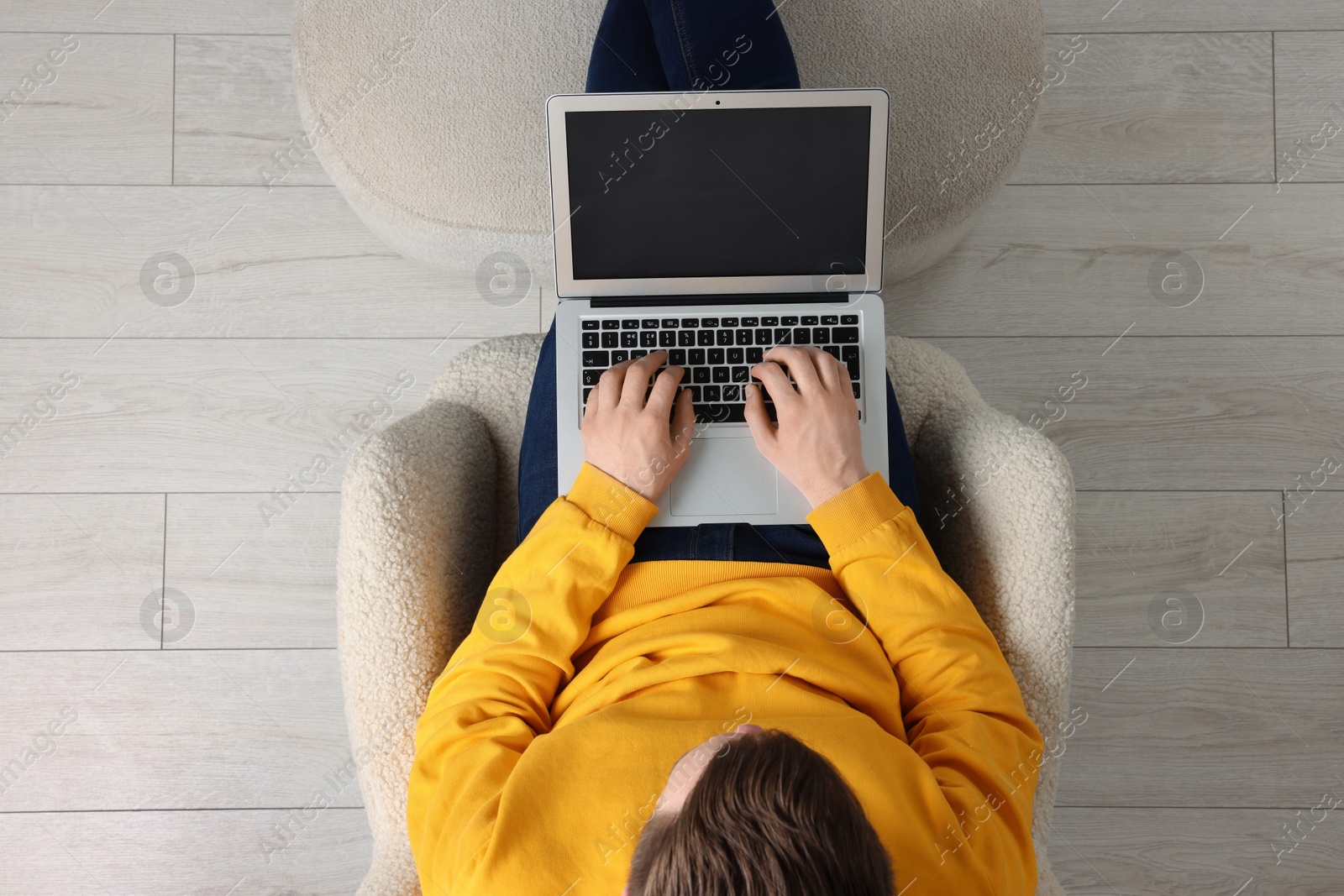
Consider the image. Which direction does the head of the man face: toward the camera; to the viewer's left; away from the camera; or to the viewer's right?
away from the camera

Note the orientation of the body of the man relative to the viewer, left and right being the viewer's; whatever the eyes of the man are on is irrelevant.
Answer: facing away from the viewer

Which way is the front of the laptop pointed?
toward the camera
